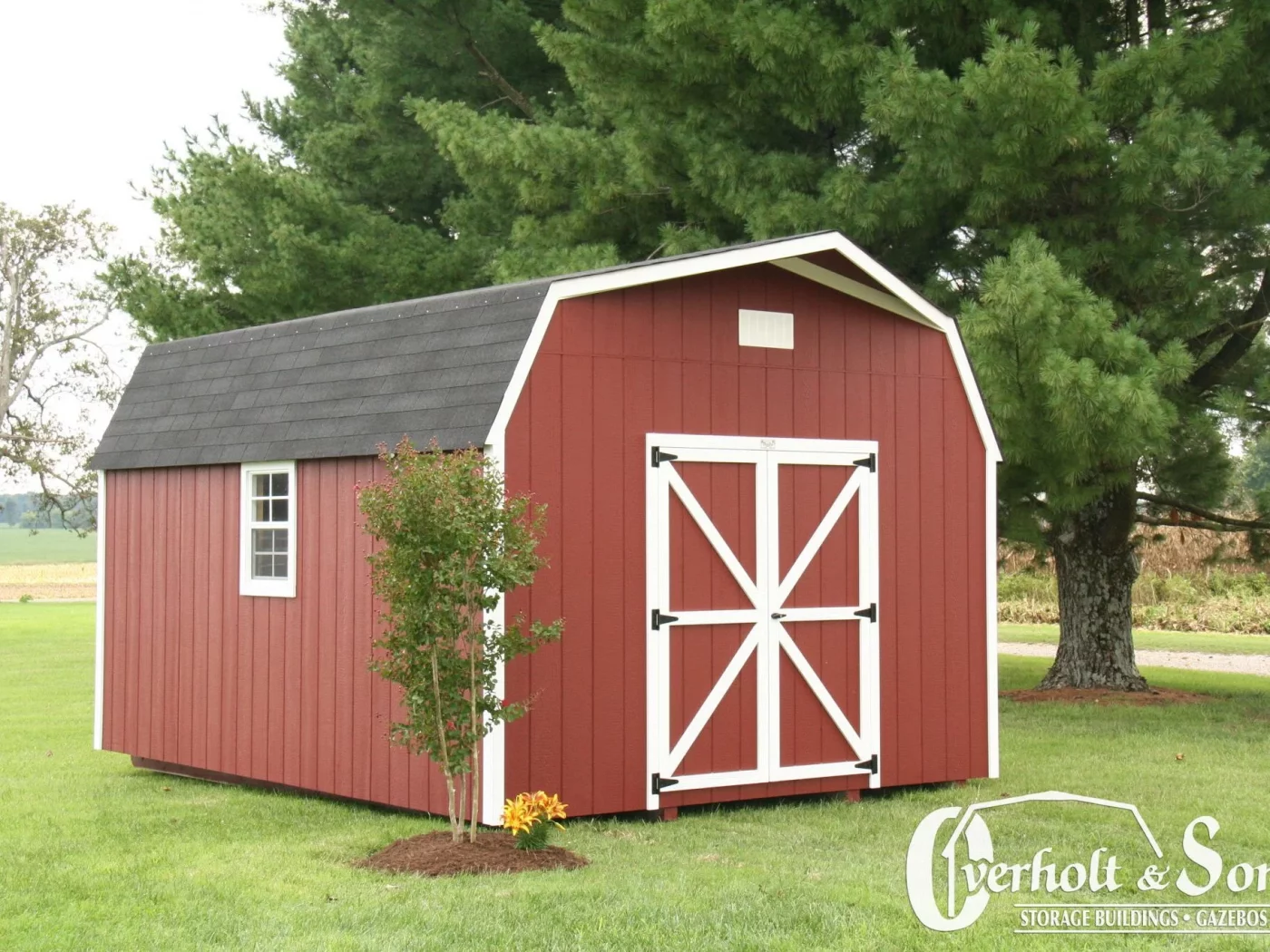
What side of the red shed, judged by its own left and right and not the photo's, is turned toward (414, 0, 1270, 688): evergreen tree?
left

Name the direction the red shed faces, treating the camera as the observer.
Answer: facing the viewer and to the right of the viewer

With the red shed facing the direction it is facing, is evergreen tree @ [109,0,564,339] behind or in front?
behind
